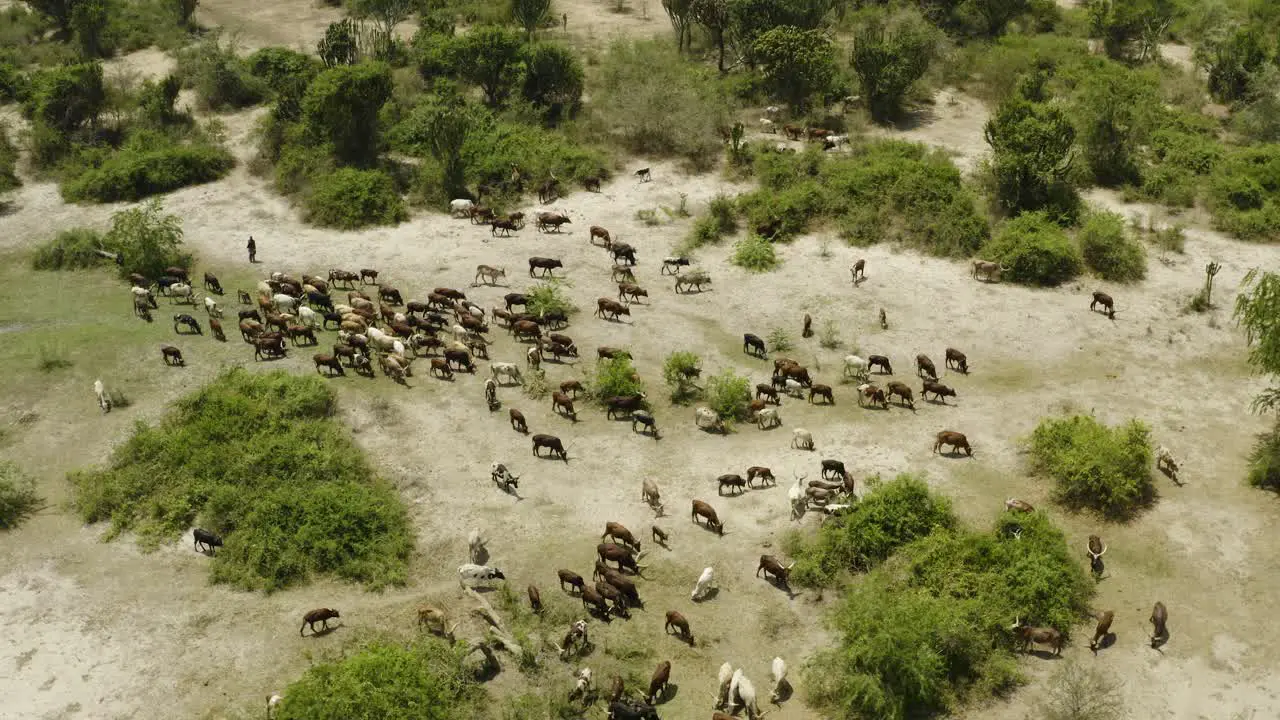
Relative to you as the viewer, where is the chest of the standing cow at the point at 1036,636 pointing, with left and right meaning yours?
facing to the left of the viewer

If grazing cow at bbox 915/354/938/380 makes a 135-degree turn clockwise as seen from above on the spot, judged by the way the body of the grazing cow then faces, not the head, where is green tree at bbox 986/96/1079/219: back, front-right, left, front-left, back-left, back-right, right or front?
right

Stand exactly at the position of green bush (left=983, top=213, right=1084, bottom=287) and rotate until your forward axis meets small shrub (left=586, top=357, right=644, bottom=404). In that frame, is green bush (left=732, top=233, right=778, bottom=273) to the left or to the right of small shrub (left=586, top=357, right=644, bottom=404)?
right

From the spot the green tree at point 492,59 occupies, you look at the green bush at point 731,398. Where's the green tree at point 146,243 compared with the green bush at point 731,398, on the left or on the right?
right

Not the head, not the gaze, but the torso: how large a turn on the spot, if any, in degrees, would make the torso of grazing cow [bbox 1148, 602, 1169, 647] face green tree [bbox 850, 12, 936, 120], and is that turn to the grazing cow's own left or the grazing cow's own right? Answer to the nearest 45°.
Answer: approximately 135° to the grazing cow's own right
